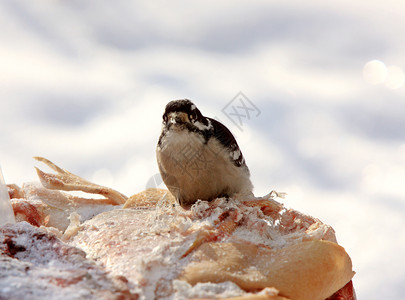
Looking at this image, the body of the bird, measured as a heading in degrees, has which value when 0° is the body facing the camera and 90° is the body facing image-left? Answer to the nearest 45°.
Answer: approximately 45°
